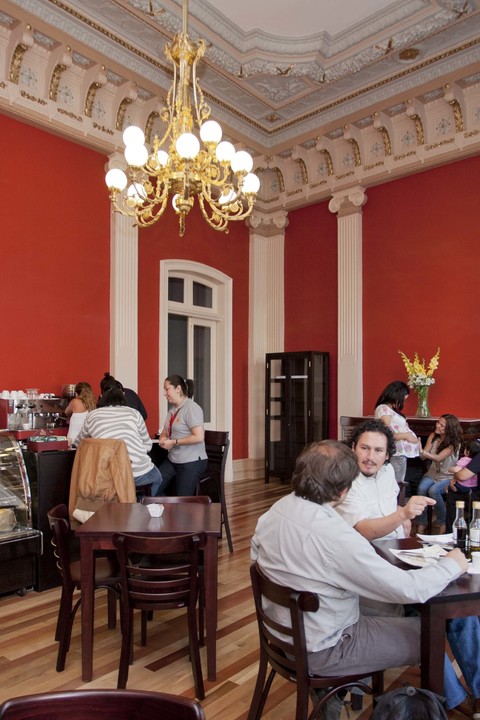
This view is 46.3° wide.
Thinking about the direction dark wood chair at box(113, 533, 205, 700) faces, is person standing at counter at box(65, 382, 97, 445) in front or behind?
in front

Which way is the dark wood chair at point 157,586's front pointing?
away from the camera

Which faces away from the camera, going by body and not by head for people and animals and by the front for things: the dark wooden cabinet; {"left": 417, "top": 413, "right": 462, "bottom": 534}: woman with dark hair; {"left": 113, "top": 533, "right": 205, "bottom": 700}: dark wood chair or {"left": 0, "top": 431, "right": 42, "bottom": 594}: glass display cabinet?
the dark wood chair

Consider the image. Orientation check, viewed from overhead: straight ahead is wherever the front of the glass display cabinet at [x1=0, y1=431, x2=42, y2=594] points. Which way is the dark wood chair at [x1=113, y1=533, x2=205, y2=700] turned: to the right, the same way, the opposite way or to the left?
to the left

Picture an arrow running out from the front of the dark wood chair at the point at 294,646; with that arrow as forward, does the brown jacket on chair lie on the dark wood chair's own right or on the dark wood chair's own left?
on the dark wood chair's own left

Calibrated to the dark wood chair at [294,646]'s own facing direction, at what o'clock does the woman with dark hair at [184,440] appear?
The woman with dark hair is roughly at 10 o'clock from the dark wood chair.

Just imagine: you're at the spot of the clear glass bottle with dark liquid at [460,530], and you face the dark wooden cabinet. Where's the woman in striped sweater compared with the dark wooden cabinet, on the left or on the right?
left

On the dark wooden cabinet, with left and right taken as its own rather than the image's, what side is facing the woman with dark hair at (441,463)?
left

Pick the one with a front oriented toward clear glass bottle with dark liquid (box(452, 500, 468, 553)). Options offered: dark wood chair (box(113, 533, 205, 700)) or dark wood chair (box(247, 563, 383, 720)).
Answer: dark wood chair (box(247, 563, 383, 720))

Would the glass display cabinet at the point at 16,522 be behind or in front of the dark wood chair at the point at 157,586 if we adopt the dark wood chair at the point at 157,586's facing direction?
in front

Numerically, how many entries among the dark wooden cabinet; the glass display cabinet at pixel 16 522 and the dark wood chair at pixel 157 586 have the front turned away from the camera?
1

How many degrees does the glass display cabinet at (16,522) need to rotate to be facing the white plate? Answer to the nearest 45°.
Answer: approximately 45° to its right

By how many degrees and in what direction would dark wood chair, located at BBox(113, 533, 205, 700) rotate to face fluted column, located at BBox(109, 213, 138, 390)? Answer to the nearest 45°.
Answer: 0° — it already faces it

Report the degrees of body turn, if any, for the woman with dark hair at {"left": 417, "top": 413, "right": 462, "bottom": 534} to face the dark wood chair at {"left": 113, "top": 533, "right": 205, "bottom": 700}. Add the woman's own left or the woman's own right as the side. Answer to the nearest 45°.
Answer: approximately 45° to the woman's own left

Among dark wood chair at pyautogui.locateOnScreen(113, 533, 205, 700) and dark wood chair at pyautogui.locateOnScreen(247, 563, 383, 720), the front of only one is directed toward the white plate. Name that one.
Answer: dark wood chair at pyautogui.locateOnScreen(247, 563, 383, 720)

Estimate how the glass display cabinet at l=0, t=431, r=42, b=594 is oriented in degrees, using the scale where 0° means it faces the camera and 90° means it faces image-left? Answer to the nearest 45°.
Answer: approximately 270°

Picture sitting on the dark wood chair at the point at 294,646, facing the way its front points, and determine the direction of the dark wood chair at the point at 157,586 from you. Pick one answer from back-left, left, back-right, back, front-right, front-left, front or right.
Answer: left

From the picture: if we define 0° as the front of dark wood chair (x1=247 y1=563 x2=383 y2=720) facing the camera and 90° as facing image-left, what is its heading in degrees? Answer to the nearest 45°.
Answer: approximately 225°
